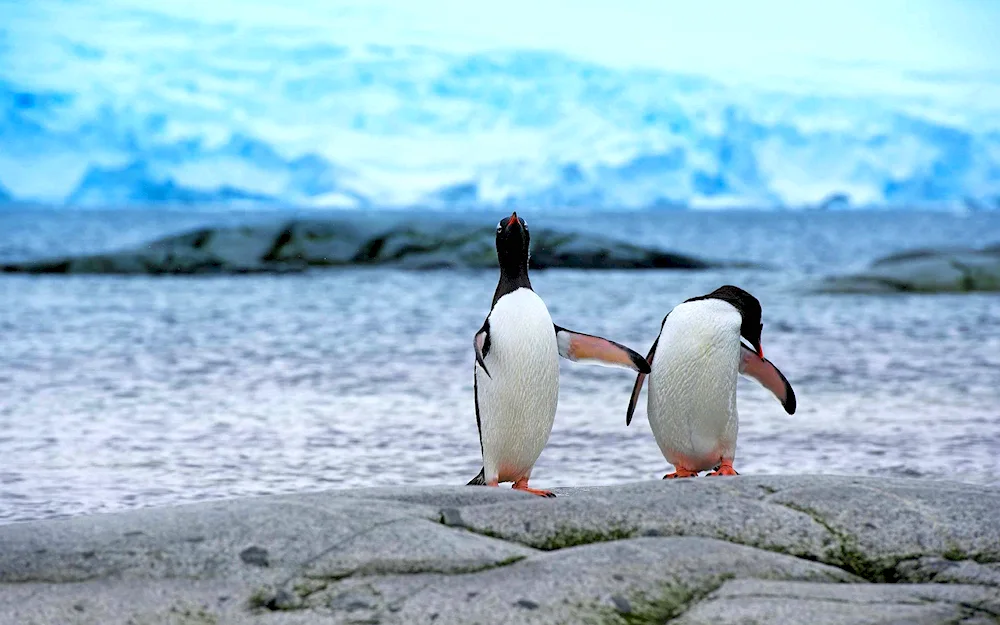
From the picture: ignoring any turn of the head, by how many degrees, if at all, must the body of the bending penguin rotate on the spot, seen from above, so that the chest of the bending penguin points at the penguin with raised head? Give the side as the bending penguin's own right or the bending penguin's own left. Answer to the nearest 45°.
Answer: approximately 45° to the bending penguin's own right

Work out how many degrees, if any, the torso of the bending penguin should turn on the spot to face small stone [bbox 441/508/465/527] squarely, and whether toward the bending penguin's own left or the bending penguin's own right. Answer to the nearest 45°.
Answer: approximately 45° to the bending penguin's own right

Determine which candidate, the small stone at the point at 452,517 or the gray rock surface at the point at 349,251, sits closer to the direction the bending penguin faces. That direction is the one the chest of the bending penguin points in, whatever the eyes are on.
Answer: the small stone

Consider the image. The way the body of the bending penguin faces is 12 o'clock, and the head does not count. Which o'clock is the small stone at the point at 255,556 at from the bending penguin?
The small stone is roughly at 1 o'clock from the bending penguin.

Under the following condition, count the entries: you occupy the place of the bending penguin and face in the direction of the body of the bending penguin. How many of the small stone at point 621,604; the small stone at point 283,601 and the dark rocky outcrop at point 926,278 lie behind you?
1

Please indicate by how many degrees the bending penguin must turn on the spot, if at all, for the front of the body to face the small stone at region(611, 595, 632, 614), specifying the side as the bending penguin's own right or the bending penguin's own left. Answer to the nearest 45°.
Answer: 0° — it already faces it

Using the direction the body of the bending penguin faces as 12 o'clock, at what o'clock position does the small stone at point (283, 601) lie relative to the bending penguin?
The small stone is roughly at 1 o'clock from the bending penguin.

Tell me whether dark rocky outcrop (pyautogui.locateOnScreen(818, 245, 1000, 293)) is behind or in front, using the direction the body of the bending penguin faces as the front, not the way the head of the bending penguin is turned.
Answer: behind

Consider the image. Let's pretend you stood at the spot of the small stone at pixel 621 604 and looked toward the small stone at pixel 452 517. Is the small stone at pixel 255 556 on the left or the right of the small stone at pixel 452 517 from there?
left

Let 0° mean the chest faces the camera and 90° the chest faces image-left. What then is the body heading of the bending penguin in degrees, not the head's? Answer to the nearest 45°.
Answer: approximately 0°

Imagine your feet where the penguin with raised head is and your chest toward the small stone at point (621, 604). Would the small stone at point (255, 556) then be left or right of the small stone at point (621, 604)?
right

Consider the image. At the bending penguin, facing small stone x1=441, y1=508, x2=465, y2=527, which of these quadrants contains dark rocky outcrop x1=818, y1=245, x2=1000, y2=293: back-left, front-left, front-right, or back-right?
back-right

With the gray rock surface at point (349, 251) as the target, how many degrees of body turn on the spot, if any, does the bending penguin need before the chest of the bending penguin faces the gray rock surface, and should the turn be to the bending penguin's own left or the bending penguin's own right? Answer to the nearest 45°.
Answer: approximately 180°
